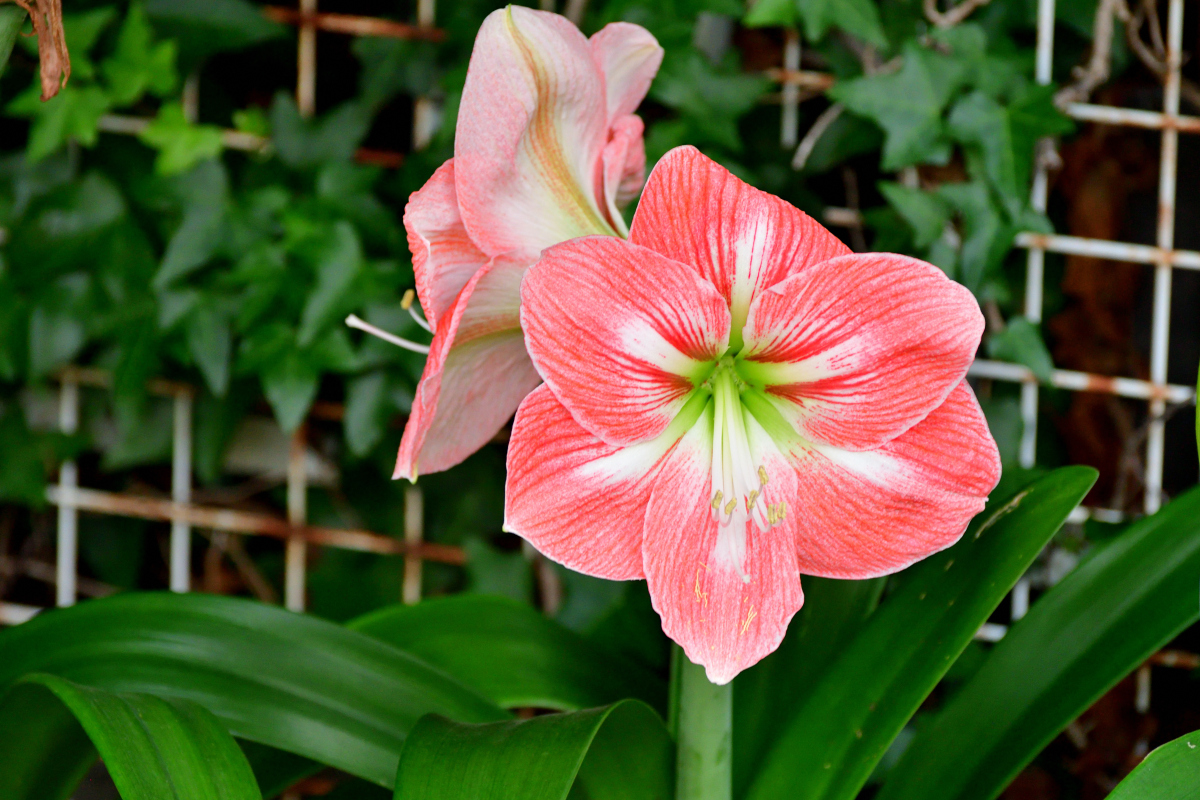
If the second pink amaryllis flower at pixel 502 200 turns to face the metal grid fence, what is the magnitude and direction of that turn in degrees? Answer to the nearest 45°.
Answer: approximately 45° to its right

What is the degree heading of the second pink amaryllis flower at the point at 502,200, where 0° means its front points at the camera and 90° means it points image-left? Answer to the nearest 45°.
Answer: approximately 135°
